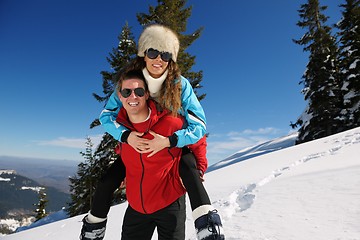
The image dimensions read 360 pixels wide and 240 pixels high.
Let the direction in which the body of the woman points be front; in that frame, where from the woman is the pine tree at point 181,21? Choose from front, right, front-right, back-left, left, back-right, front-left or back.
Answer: back

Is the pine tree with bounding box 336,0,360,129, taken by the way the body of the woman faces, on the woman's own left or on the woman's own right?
on the woman's own left

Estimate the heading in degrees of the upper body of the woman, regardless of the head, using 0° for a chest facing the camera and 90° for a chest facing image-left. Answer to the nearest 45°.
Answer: approximately 0°

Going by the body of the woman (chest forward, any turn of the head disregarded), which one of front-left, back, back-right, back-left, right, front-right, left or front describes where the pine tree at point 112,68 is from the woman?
back

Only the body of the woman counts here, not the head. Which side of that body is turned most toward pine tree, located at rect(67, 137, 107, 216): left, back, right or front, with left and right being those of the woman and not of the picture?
back

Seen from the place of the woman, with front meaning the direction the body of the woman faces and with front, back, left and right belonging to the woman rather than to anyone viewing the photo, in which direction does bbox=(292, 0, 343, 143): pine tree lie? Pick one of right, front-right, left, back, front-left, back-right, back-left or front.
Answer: back-left
